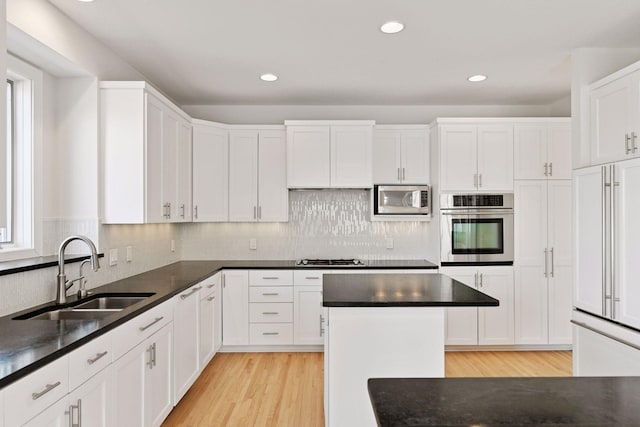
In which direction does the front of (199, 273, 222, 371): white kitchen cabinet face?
to the viewer's right

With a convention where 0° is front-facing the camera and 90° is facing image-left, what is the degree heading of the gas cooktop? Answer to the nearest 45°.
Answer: approximately 0°

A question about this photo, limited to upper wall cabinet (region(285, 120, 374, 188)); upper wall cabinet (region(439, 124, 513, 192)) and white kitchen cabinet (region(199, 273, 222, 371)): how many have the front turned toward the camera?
2

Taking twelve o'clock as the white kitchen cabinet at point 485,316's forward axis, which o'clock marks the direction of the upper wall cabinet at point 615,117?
The upper wall cabinet is roughly at 11 o'clock from the white kitchen cabinet.

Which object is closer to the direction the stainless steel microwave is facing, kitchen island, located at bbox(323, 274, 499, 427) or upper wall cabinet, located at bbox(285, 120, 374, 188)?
the kitchen island

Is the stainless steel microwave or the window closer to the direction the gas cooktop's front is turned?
the window
